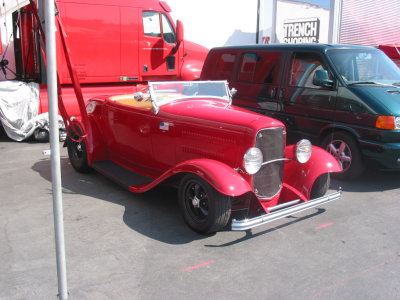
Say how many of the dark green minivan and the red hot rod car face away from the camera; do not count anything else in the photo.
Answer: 0

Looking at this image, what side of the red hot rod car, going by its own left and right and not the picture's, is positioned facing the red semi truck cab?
back

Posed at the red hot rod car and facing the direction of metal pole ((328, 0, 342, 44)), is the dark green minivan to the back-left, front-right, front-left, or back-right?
front-right

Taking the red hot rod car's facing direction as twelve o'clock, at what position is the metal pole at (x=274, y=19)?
The metal pole is roughly at 8 o'clock from the red hot rod car.

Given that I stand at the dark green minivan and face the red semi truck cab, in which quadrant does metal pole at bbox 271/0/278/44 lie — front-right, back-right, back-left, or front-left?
front-right

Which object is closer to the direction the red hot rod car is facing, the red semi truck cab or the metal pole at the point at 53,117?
the metal pole

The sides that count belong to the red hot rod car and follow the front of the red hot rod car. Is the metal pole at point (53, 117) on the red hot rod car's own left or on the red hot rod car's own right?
on the red hot rod car's own right

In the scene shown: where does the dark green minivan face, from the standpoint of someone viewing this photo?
facing the viewer and to the right of the viewer
